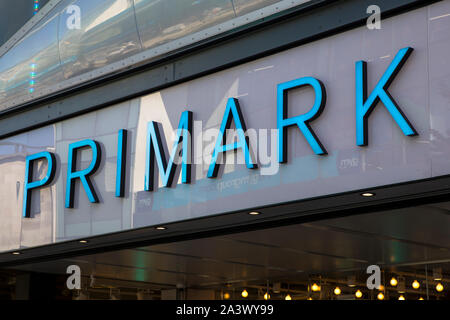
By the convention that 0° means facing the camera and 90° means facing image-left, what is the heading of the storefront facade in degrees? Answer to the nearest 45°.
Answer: approximately 45°

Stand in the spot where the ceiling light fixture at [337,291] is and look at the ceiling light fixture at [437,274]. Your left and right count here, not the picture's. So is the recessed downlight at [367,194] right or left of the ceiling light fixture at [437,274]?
right
